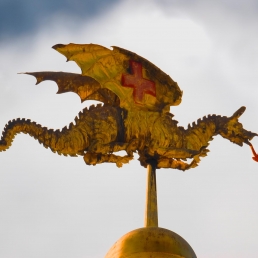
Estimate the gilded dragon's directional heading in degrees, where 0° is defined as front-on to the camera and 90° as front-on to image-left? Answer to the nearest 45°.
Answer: approximately 270°
